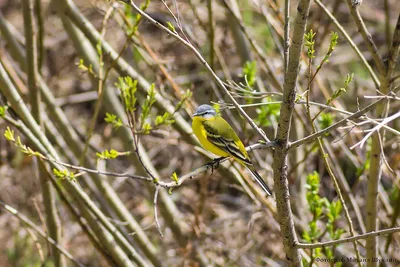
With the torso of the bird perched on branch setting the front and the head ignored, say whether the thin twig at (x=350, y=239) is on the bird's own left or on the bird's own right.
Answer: on the bird's own left

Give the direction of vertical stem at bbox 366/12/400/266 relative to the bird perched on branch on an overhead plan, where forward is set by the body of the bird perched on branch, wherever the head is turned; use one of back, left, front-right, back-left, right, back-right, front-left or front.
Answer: back-left

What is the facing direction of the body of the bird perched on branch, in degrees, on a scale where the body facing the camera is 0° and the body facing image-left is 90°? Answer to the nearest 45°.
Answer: approximately 90°

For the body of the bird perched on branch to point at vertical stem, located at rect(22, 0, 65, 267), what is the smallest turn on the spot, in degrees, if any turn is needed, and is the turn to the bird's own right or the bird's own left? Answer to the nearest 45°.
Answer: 0° — it already faces it

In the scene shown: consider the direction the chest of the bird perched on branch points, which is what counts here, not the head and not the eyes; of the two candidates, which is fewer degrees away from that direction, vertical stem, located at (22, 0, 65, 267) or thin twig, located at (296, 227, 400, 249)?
the vertical stem
